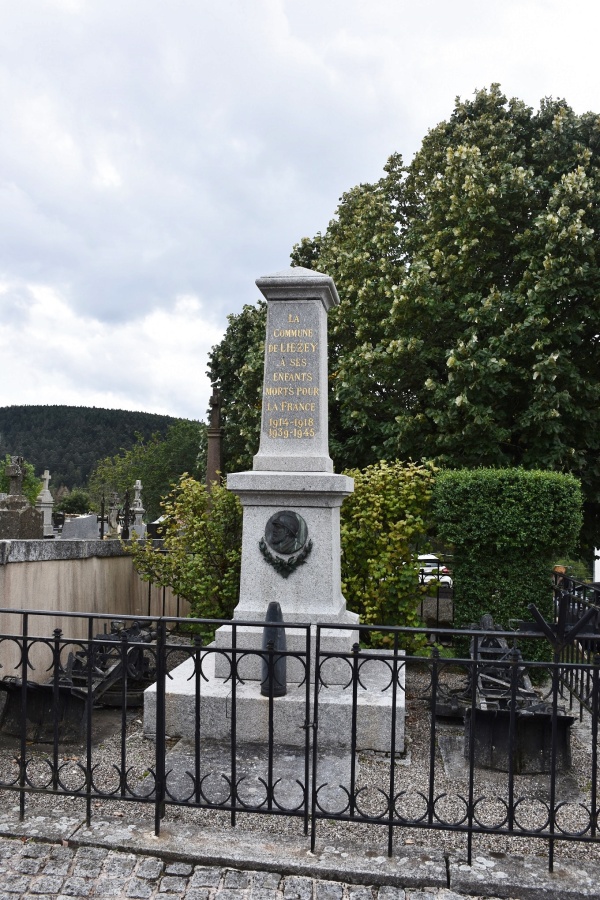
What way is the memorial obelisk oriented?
toward the camera

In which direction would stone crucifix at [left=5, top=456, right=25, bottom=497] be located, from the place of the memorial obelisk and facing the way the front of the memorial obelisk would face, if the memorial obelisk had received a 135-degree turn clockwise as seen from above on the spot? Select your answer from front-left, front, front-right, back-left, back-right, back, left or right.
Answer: front

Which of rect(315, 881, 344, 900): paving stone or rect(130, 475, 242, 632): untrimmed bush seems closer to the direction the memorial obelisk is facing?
the paving stone

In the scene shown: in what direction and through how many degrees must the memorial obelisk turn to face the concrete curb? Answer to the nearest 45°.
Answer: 0° — it already faces it

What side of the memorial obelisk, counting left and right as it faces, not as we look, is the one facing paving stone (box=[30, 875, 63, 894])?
front

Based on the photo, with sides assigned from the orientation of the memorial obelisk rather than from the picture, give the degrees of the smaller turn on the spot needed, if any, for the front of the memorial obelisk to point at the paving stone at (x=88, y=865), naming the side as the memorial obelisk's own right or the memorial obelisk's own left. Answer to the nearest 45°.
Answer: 0° — it already faces it

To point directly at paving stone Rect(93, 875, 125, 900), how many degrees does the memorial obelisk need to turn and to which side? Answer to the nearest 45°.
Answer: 0° — it already faces it

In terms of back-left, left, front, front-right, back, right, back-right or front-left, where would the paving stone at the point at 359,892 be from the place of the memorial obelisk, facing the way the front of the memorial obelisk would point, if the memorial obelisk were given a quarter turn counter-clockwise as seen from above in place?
right

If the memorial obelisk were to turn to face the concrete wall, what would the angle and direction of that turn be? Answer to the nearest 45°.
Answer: approximately 135° to its right

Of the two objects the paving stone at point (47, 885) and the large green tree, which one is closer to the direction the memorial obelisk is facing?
the paving stone

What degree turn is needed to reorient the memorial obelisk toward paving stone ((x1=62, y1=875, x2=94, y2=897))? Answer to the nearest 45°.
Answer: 0° — it already faces it

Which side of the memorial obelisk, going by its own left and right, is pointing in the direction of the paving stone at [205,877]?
front

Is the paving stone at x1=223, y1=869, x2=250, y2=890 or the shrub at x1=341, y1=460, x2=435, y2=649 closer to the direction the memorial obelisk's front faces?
the paving stone

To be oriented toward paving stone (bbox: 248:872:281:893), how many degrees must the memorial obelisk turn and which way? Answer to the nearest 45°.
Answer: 0° — it already faces it

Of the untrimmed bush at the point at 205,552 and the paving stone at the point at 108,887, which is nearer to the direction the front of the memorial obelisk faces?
the paving stone

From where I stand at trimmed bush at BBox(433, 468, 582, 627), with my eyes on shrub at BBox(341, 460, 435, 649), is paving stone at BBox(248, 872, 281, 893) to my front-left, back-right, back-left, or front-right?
front-left
